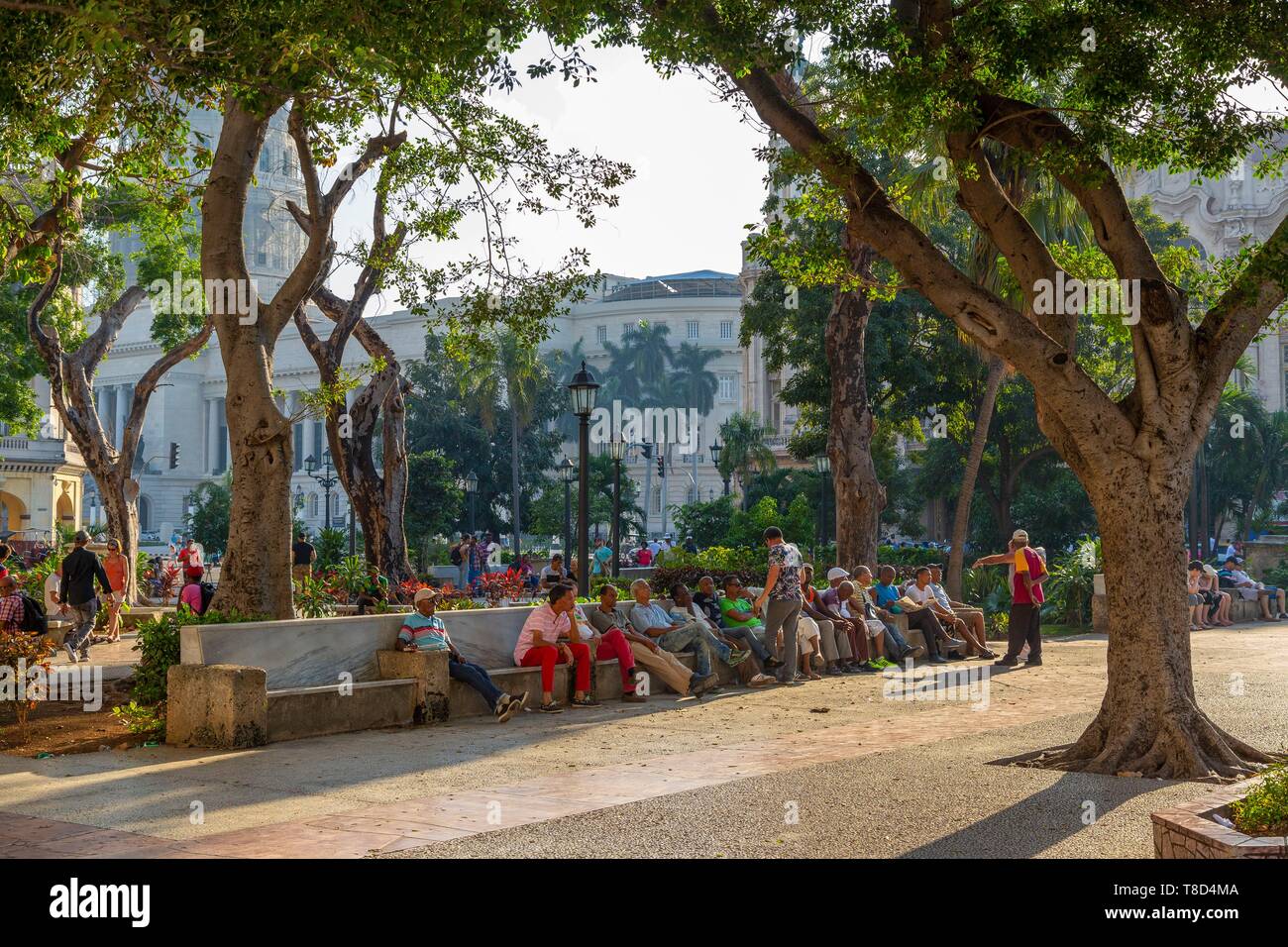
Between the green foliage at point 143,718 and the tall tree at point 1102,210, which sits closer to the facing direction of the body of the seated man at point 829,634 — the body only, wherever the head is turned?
the tall tree

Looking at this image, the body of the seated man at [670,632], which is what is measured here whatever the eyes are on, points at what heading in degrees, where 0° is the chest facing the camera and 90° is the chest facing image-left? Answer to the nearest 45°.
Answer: approximately 315°

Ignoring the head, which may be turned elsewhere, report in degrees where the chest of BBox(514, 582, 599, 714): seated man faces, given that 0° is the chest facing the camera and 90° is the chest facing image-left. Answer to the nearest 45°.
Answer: approximately 315°

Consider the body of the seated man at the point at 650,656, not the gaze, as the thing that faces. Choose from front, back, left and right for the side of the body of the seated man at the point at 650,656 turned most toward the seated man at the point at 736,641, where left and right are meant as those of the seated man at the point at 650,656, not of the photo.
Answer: left

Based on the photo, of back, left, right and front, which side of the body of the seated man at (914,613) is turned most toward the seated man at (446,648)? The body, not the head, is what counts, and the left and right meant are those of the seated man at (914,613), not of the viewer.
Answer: right

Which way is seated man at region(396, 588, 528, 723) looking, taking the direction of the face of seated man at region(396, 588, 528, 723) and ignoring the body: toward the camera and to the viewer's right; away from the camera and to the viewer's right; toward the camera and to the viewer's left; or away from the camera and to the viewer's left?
toward the camera and to the viewer's right

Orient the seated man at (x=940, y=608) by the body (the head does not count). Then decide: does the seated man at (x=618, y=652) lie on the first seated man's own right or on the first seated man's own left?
on the first seated man's own right

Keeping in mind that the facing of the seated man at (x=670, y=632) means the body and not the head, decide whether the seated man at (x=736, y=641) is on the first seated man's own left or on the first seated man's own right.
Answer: on the first seated man's own left
